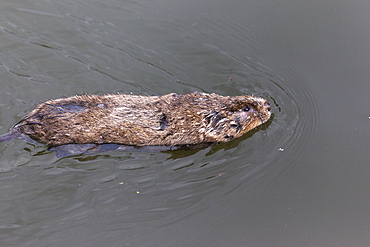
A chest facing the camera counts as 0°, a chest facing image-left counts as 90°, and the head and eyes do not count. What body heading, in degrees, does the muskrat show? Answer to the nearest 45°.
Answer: approximately 270°
